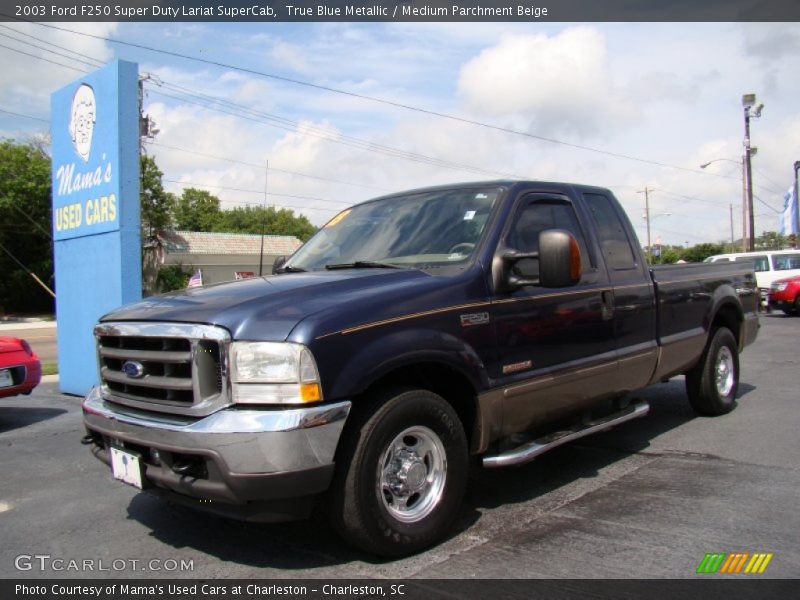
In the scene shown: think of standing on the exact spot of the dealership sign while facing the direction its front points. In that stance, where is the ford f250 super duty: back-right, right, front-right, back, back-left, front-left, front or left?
front-left

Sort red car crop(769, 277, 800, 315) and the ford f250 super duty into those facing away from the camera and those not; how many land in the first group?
0

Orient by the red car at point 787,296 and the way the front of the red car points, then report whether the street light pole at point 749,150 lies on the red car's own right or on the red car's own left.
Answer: on the red car's own right

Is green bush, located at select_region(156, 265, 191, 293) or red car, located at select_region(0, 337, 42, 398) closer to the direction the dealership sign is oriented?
the red car

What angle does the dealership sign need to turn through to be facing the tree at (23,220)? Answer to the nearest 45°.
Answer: approximately 135° to its right

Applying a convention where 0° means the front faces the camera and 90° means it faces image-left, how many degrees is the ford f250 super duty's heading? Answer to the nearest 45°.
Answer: approximately 45°

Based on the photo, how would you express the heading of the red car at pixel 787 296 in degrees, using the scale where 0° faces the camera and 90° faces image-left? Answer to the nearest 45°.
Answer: approximately 45°

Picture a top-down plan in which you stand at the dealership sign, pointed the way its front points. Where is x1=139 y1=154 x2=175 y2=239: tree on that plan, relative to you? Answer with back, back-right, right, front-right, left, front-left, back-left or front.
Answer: back-right

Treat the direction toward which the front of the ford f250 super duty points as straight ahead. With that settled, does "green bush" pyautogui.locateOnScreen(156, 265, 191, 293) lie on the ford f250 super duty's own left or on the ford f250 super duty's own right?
on the ford f250 super duty's own right

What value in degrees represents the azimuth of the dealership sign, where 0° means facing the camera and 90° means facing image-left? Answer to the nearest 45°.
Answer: approximately 45°

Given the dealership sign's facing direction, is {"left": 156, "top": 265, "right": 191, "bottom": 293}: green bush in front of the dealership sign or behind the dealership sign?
behind
